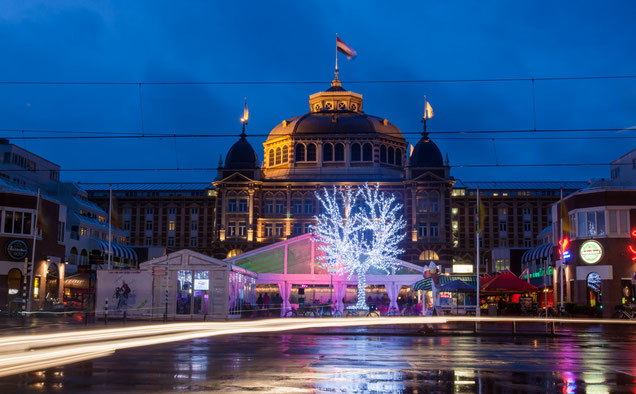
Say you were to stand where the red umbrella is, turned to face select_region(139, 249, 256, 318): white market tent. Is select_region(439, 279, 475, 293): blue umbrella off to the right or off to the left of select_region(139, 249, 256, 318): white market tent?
right

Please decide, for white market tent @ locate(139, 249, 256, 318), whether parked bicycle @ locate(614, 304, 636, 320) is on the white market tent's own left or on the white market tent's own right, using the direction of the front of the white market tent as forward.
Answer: on the white market tent's own left
